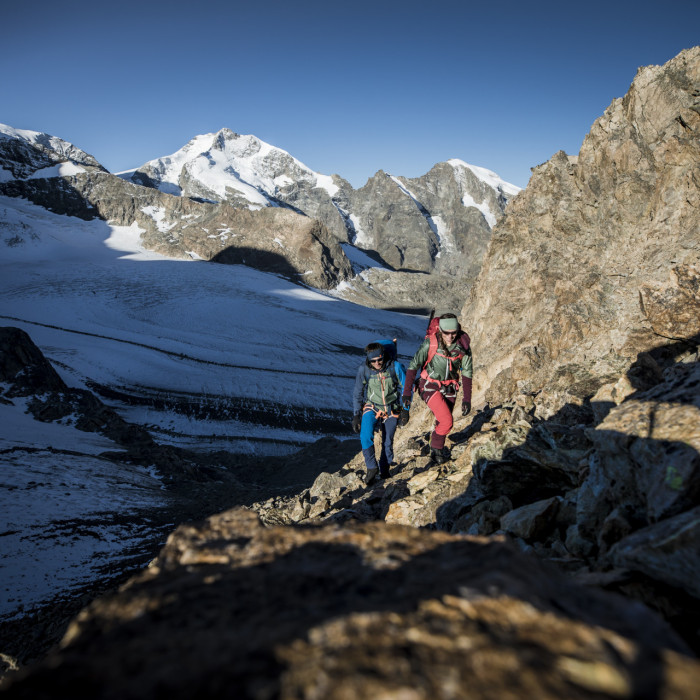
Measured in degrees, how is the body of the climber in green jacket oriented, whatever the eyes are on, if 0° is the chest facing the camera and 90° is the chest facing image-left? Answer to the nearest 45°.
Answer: approximately 0°

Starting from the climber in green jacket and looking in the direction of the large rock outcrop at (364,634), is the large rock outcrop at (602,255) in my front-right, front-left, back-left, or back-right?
back-left

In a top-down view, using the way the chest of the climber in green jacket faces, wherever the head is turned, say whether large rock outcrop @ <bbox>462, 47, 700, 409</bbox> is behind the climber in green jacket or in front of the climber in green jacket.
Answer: behind

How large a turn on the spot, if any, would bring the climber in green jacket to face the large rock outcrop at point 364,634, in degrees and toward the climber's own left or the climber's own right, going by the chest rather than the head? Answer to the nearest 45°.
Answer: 0° — they already face it

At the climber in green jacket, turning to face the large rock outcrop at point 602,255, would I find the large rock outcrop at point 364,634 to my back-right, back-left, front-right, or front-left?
back-right
